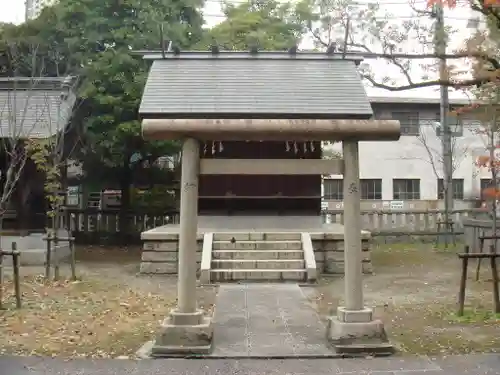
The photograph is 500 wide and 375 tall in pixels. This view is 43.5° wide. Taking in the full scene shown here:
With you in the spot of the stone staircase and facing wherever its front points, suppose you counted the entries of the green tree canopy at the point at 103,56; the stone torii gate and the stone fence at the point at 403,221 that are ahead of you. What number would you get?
1

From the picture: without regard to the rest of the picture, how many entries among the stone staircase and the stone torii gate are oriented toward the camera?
2

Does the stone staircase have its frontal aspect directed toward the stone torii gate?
yes

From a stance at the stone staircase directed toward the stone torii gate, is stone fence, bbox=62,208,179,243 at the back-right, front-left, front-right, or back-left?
back-right

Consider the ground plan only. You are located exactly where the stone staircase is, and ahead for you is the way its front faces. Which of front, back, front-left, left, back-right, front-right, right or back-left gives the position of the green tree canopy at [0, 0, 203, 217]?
back-right

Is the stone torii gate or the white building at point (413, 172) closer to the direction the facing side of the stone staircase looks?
the stone torii gate

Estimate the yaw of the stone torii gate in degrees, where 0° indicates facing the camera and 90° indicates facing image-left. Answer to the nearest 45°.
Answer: approximately 0°

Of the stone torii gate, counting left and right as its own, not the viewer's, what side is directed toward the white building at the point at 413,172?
back

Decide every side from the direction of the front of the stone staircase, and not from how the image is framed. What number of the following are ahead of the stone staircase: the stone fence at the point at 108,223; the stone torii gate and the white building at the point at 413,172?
1

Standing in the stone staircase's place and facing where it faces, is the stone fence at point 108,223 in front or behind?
behind

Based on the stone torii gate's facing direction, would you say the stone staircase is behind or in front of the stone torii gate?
behind

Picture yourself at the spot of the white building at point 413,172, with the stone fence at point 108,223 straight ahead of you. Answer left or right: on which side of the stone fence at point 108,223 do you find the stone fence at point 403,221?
left
